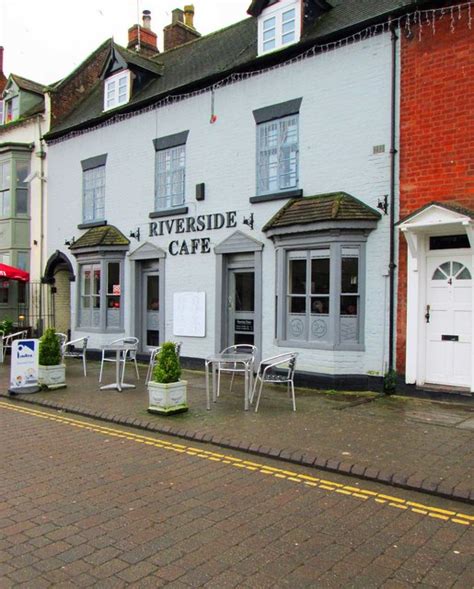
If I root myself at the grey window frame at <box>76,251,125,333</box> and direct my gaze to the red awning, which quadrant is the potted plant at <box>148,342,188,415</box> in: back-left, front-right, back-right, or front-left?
back-left

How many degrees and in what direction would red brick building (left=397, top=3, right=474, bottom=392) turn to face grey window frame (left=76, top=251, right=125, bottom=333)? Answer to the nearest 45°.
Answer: approximately 45° to its right

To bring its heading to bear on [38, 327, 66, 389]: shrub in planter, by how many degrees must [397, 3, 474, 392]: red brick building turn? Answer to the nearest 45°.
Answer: approximately 45° to its right

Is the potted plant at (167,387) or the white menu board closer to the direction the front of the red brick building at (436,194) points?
the potted plant

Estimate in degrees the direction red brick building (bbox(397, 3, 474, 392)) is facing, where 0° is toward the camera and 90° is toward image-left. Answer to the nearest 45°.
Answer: approximately 45°

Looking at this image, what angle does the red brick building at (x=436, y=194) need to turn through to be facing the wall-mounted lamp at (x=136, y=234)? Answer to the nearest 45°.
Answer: approximately 45° to its right

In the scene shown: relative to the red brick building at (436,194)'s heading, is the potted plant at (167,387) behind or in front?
in front

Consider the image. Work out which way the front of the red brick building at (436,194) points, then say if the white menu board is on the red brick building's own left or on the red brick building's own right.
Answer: on the red brick building's own right

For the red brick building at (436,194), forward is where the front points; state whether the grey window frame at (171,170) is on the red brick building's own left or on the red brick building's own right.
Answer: on the red brick building's own right

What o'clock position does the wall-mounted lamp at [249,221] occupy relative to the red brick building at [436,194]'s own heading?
The wall-mounted lamp is roughly at 2 o'clock from the red brick building.
